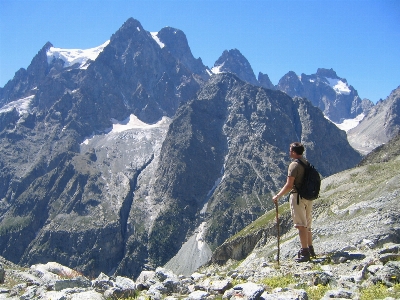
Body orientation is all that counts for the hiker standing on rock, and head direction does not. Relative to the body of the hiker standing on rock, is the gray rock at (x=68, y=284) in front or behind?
in front

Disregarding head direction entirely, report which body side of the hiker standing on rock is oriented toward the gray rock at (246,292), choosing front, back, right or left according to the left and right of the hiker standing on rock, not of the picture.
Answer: left

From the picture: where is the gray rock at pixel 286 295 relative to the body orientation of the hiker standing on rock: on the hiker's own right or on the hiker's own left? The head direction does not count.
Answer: on the hiker's own left

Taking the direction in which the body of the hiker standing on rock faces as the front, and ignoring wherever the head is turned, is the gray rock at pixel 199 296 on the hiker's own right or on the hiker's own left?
on the hiker's own left

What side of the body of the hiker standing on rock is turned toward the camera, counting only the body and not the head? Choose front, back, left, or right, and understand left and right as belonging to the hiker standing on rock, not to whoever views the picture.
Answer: left
